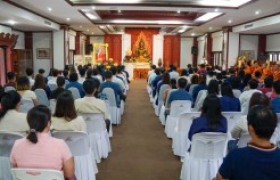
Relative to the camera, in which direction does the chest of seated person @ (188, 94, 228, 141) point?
away from the camera

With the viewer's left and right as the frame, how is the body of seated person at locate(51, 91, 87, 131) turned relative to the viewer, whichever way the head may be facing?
facing away from the viewer

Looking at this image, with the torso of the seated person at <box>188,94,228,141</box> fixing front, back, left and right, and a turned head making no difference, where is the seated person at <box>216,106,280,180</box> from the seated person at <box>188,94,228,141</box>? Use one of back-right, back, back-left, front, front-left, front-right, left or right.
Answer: back

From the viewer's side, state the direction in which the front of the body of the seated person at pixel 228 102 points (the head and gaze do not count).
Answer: away from the camera

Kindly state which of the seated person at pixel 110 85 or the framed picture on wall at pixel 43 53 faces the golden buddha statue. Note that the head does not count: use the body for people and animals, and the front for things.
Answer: the seated person

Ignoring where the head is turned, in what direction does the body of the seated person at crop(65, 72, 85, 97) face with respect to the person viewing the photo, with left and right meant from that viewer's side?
facing away from the viewer

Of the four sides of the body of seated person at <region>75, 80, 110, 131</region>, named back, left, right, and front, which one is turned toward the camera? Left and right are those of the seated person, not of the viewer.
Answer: back

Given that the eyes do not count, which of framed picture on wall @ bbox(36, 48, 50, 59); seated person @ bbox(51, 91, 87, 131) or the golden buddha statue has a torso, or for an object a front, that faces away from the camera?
the seated person

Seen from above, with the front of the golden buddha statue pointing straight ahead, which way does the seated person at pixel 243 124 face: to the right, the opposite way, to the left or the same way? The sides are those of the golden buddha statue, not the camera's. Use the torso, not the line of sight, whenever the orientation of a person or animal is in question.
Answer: the opposite way

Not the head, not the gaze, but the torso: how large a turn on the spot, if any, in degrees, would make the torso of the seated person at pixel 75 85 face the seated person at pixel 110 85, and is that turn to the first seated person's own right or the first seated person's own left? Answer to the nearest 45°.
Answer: approximately 90° to the first seated person's own right

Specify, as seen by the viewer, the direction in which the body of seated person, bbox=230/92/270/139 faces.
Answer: away from the camera

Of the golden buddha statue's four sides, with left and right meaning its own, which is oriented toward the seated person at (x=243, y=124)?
front

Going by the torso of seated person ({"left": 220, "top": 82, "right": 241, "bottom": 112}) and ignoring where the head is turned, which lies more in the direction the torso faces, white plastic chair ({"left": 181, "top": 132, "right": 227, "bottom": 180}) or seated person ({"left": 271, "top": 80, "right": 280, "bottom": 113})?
the seated person
